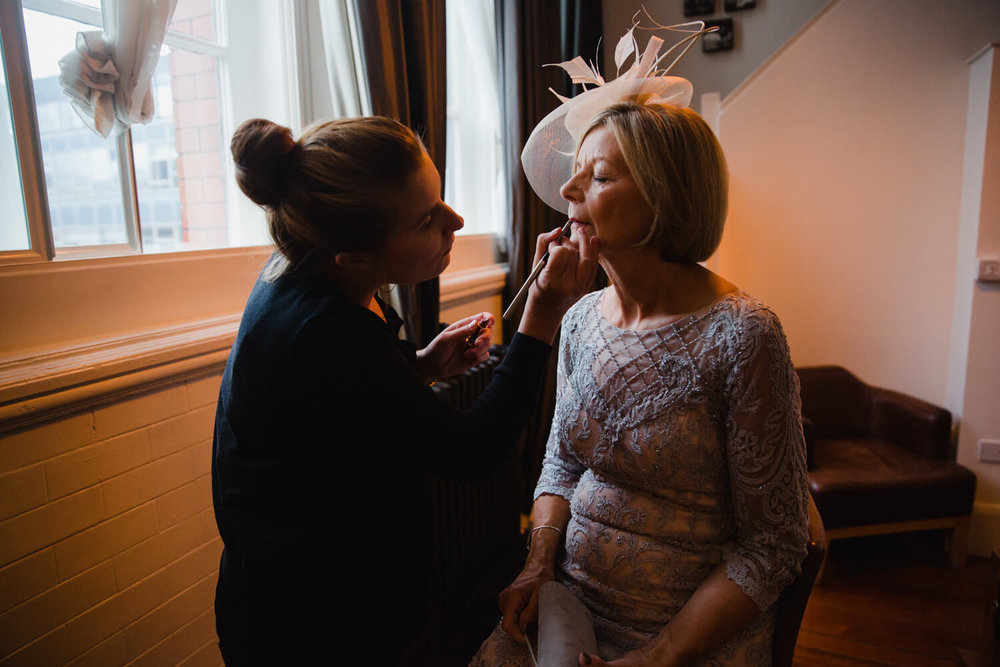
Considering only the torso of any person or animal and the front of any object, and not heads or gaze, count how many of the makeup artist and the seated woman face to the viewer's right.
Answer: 1

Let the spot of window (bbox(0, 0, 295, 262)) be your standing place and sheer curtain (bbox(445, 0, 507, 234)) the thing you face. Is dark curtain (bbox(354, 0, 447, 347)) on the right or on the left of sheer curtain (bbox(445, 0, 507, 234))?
right

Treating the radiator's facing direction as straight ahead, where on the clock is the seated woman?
The seated woman is roughly at 1 o'clock from the radiator.

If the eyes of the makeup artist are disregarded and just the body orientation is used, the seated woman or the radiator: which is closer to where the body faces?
the seated woman

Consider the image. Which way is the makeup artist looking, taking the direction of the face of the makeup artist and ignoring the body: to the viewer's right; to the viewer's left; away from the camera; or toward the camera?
to the viewer's right

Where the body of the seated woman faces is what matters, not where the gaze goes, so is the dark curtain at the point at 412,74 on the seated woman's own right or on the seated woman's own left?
on the seated woman's own right

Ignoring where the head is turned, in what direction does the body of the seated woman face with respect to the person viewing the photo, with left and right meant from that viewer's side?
facing the viewer and to the left of the viewer

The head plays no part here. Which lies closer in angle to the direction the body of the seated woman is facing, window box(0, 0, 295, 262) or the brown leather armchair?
the window

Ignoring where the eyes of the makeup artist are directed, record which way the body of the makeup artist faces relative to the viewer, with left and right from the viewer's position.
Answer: facing to the right of the viewer

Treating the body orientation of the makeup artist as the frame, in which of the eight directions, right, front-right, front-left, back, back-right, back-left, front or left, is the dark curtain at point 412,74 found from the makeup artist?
left

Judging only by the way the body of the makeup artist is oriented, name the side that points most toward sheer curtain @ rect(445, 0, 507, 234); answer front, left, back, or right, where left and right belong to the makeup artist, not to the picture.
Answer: left

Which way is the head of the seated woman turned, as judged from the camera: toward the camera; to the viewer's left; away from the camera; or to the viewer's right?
to the viewer's left
